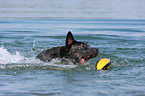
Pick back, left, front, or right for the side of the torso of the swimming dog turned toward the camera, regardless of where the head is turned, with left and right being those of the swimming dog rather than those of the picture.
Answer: right

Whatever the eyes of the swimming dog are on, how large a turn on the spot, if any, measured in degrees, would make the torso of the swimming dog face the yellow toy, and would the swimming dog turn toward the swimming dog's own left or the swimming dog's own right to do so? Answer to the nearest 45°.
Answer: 0° — it already faces it
